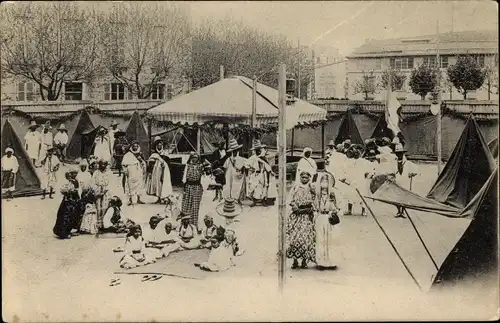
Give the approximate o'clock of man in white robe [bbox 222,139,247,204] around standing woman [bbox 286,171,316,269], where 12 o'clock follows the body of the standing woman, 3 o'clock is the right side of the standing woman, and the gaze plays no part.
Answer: The man in white robe is roughly at 4 o'clock from the standing woman.

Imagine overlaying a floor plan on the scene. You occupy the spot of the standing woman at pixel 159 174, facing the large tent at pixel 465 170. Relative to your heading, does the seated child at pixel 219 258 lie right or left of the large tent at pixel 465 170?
right

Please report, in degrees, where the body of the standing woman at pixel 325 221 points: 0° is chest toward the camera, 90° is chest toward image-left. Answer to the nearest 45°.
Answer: approximately 0°

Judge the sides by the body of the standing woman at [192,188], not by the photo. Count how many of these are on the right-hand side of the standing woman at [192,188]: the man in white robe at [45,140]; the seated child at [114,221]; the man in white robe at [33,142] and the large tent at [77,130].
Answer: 4

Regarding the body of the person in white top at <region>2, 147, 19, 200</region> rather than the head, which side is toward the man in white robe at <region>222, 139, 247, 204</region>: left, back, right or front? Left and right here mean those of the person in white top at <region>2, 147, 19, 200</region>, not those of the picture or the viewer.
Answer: left

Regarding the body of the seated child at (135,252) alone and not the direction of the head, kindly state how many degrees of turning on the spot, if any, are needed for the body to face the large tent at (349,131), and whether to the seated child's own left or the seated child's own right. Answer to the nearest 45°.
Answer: approximately 90° to the seated child's own left

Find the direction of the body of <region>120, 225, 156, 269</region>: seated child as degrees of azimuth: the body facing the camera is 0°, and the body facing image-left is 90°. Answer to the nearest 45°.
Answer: approximately 0°

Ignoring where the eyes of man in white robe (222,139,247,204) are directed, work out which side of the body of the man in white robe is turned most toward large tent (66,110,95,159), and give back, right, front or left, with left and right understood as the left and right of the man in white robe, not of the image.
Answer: right
